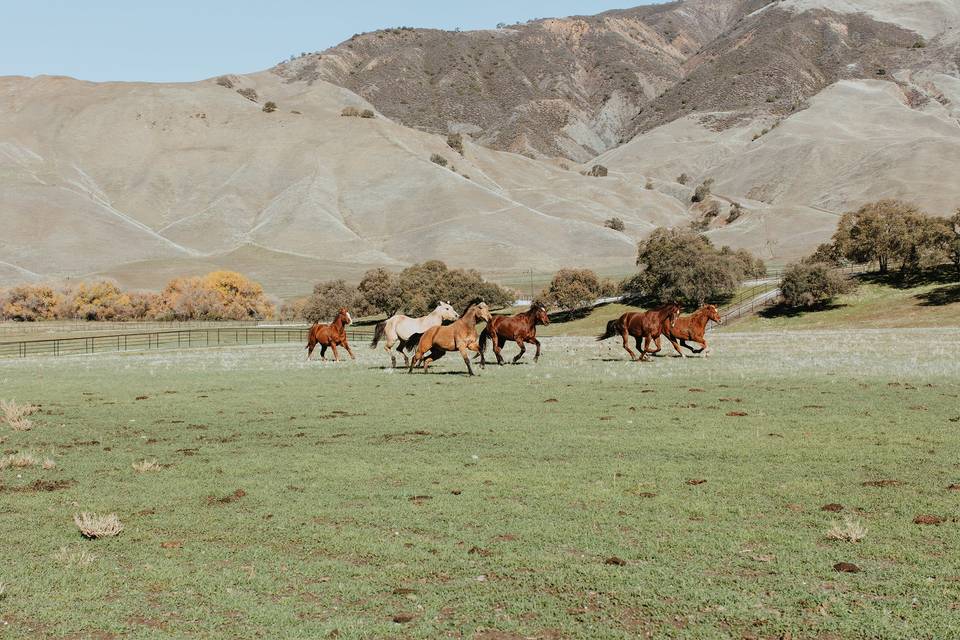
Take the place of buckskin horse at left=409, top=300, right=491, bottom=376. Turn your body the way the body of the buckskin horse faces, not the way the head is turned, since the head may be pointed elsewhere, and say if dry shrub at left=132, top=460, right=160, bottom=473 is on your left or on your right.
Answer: on your right

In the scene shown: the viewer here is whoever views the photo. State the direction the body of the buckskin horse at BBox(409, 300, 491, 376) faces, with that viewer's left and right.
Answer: facing to the right of the viewer

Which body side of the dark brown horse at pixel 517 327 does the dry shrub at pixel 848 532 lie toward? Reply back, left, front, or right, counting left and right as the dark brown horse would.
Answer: right

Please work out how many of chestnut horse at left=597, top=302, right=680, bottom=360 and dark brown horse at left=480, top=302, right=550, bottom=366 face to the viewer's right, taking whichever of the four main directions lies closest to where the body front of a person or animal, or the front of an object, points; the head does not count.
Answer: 2

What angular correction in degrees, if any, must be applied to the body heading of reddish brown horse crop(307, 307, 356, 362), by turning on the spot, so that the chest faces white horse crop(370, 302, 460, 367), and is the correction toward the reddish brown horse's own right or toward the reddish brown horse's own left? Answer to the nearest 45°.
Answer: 0° — it already faces it

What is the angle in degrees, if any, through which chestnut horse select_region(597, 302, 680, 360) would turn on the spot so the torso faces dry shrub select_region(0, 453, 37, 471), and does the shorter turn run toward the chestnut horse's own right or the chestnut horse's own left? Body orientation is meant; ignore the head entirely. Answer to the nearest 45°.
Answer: approximately 135° to the chestnut horse's own right

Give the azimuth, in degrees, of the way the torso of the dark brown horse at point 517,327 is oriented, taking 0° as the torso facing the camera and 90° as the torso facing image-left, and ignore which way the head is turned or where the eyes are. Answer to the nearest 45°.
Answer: approximately 270°

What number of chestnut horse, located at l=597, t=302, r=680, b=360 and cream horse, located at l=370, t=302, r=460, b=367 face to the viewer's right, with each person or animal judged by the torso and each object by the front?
2

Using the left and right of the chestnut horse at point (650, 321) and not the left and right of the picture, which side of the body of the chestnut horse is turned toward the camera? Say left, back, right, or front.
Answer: right

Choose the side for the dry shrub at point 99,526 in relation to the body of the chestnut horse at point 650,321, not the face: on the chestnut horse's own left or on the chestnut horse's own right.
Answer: on the chestnut horse's own right

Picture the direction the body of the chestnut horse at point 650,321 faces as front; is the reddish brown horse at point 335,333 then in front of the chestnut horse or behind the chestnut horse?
behind

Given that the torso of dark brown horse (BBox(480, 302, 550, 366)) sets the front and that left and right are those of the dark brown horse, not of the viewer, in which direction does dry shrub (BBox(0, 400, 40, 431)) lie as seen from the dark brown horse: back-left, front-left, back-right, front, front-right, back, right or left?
back-right

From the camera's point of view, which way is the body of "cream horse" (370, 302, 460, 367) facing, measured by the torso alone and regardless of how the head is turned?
to the viewer's right

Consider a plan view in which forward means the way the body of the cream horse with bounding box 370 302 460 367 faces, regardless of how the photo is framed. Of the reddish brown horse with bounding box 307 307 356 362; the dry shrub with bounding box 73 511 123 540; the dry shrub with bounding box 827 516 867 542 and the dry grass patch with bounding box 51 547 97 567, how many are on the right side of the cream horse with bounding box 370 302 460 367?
3
